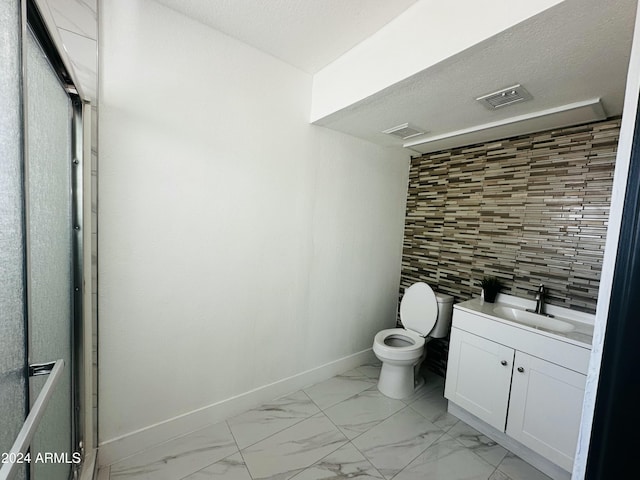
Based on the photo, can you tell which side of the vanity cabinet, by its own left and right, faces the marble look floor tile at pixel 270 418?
front

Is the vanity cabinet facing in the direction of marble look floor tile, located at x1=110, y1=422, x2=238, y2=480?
yes

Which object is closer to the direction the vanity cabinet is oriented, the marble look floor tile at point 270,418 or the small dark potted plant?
the marble look floor tile

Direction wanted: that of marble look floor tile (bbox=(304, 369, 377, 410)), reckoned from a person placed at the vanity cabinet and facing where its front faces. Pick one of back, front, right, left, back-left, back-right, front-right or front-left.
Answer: front-right

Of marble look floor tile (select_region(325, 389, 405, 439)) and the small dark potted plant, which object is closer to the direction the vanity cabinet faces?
the marble look floor tile

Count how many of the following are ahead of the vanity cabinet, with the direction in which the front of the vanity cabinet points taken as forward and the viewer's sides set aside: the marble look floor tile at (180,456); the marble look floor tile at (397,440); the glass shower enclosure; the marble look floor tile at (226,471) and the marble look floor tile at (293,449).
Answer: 5

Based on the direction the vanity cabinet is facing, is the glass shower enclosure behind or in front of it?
in front

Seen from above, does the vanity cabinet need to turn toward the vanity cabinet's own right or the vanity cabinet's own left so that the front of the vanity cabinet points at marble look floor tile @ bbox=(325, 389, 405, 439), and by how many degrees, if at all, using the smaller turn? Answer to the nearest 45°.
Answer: approximately 45° to the vanity cabinet's own right

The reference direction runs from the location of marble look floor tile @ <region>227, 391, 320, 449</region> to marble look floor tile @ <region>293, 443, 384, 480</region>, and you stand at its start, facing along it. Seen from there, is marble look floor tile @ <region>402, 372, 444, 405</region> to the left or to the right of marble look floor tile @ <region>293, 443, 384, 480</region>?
left

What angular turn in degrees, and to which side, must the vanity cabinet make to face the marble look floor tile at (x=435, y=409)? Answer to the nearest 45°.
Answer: approximately 45° to its right

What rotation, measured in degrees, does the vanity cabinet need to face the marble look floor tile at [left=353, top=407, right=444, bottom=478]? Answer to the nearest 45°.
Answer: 0° — it already faces it

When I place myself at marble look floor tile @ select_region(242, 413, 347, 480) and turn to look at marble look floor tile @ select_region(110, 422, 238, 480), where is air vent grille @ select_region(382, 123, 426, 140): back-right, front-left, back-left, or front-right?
back-right

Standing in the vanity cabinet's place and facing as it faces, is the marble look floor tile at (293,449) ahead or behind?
ahead

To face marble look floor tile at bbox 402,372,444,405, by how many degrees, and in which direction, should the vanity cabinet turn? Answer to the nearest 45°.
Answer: approximately 90° to its right

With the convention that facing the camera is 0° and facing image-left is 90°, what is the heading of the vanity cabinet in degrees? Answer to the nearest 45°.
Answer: approximately 45°

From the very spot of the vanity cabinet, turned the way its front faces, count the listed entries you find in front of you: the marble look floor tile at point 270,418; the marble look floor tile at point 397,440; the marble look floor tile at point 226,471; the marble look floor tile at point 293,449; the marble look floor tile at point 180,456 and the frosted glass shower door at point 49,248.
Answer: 6

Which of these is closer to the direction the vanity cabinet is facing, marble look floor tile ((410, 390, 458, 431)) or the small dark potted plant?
the marble look floor tile
